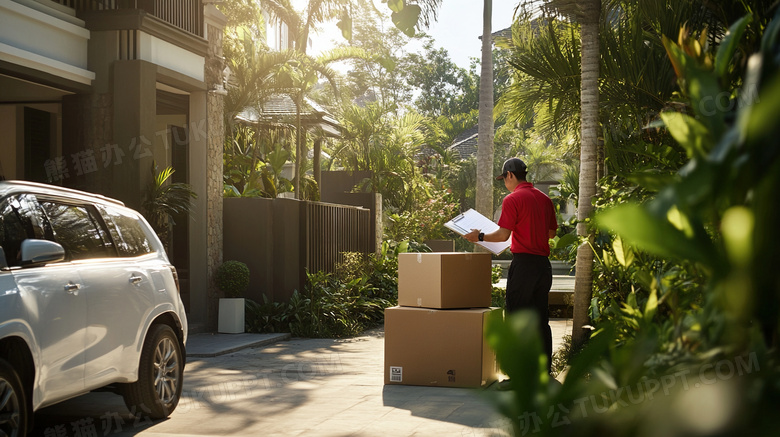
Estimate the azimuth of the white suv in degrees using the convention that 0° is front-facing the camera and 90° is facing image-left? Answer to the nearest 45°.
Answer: approximately 45°

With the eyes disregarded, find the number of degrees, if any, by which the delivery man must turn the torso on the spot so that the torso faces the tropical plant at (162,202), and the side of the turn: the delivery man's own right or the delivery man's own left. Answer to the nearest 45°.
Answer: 0° — they already face it

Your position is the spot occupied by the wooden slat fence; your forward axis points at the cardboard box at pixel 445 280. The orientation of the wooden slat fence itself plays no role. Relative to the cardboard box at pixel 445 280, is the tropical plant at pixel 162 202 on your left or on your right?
right

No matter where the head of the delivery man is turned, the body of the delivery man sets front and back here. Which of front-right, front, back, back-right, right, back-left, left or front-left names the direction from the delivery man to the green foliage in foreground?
back-left

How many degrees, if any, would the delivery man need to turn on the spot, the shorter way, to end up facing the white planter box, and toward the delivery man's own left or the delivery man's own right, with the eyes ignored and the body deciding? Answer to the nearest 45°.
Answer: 0° — they already face it

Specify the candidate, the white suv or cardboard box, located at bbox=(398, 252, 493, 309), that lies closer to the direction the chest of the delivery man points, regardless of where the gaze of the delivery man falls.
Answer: the cardboard box

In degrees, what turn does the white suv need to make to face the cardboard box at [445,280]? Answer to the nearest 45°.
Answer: approximately 135° to its left

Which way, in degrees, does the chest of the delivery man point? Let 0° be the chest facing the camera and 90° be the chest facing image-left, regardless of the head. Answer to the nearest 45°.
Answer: approximately 135°

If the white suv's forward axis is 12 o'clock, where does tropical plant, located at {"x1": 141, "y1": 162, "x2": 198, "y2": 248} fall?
The tropical plant is roughly at 5 o'clock from the white suv.

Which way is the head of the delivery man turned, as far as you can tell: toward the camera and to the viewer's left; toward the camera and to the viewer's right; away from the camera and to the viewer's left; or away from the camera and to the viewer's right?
away from the camera and to the viewer's left

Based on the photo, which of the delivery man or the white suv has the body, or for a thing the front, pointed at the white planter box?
the delivery man
